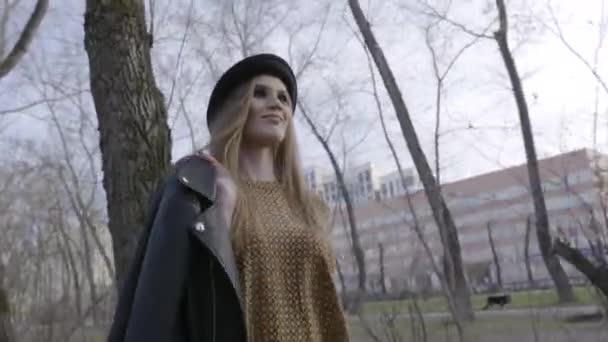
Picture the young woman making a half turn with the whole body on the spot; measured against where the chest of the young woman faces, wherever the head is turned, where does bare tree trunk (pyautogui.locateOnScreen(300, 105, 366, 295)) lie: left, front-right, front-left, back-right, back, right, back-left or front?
front-right

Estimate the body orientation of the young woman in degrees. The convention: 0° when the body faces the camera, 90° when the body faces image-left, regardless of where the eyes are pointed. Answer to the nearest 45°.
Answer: approximately 315°

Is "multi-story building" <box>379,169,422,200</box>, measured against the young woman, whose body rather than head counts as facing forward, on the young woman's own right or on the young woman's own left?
on the young woman's own left
